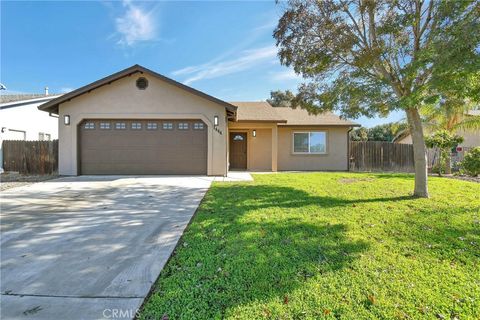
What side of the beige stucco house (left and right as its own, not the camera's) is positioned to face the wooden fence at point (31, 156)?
right

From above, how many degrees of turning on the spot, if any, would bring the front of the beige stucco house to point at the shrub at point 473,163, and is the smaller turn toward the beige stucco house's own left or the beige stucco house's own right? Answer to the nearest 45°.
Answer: approximately 90° to the beige stucco house's own left

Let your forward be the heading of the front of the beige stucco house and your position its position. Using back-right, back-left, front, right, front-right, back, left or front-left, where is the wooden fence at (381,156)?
left

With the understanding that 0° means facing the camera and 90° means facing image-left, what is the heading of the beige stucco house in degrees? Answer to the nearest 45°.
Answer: approximately 0°

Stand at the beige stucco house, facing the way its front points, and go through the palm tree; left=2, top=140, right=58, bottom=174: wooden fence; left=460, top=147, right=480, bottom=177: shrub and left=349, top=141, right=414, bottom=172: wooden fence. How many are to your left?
3

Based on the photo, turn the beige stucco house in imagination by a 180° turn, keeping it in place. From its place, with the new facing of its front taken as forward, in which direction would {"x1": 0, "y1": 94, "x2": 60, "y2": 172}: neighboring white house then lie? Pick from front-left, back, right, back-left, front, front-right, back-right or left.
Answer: front-left

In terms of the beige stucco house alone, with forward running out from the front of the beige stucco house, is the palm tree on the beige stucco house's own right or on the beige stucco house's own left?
on the beige stucco house's own left
